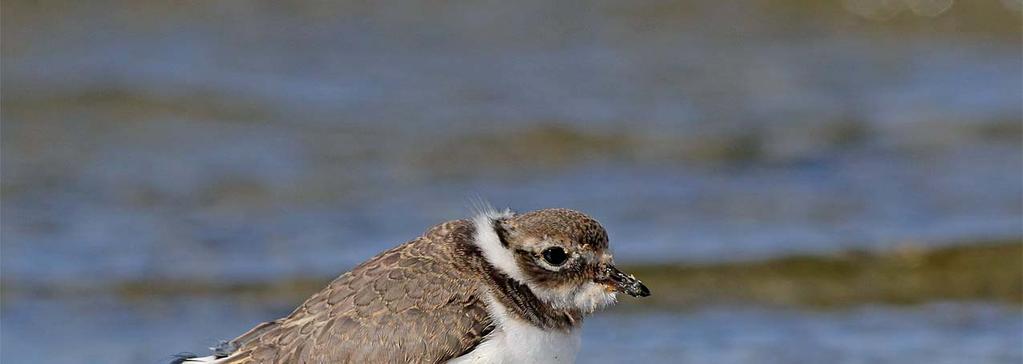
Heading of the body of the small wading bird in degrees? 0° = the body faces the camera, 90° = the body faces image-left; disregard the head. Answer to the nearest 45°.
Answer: approximately 270°
